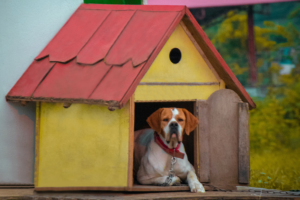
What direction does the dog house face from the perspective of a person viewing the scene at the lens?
facing the viewer and to the right of the viewer

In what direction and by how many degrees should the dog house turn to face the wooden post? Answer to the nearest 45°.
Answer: approximately 90° to its left
